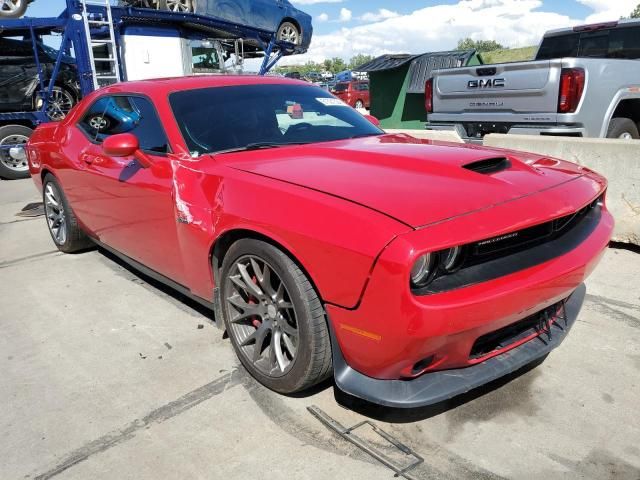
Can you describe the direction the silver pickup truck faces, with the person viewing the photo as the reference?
facing away from the viewer and to the right of the viewer

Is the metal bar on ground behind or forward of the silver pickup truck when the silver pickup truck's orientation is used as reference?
behind

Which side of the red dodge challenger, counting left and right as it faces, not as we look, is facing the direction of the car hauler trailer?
back

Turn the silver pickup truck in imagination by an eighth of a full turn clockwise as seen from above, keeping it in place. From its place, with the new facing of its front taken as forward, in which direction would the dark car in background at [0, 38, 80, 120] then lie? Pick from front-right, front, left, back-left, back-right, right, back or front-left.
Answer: back

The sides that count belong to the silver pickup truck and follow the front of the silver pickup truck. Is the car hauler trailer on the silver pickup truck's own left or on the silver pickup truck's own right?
on the silver pickup truck's own left

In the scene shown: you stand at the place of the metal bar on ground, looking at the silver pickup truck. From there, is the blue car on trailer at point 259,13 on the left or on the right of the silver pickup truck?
left

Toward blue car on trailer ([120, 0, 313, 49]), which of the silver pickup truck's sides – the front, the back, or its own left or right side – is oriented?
left

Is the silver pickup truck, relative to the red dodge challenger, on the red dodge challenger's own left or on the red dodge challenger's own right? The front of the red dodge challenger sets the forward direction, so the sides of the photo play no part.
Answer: on the red dodge challenger's own left
